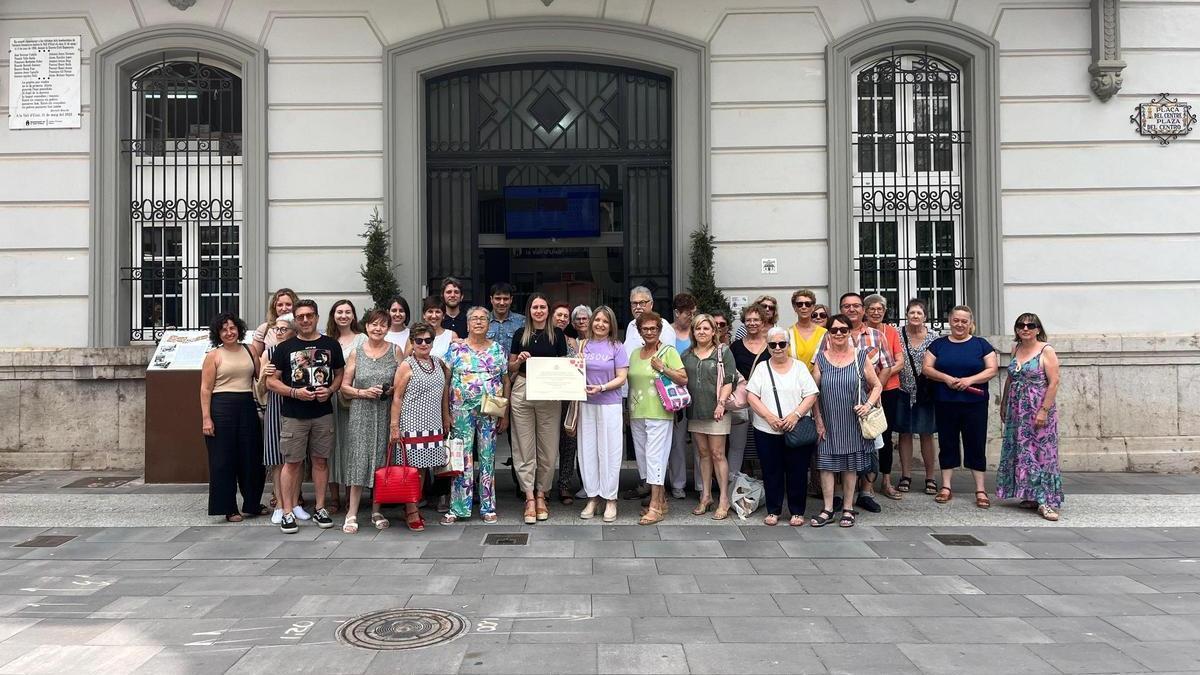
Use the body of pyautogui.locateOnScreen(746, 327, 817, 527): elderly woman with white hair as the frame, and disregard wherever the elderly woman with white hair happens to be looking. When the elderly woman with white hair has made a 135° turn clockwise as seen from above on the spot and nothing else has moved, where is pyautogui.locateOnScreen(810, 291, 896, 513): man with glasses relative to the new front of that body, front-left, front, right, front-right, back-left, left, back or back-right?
right

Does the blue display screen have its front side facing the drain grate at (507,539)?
yes

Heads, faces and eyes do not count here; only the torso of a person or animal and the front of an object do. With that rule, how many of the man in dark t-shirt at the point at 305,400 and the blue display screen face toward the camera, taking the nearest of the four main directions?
2

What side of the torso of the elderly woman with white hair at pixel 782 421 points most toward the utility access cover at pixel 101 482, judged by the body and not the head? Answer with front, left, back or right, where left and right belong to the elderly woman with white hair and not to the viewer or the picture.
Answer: right

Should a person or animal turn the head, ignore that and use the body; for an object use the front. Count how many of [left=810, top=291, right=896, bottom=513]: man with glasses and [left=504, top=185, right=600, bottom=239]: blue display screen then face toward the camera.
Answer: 2

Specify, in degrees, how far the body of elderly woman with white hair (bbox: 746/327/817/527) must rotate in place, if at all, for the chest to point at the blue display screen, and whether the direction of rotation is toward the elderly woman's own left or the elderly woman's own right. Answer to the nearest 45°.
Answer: approximately 135° to the elderly woman's own right

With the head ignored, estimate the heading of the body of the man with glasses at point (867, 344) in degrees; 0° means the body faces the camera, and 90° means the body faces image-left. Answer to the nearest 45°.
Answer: approximately 0°

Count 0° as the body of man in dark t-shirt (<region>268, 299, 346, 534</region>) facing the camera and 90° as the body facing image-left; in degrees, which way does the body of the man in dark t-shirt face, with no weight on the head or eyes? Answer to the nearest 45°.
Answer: approximately 0°

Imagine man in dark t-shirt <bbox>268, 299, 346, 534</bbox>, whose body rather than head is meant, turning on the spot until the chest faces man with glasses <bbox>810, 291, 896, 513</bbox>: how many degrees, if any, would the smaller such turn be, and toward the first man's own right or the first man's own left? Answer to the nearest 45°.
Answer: approximately 90° to the first man's own left
